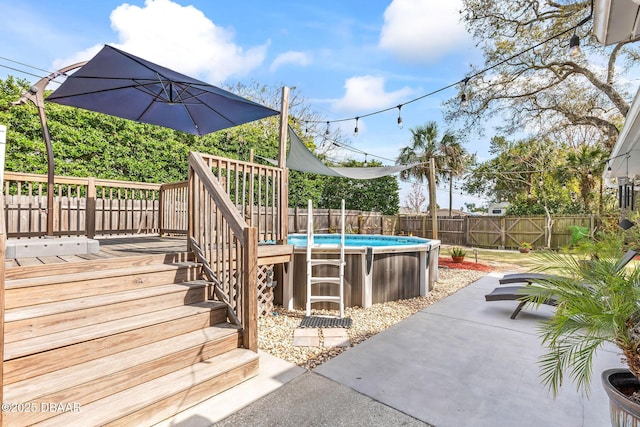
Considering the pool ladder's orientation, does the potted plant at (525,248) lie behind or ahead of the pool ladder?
behind

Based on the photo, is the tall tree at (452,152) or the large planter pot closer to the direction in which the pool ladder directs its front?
the large planter pot

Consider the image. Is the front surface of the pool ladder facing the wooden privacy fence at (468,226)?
no

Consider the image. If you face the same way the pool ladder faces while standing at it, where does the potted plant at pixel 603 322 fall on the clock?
The potted plant is roughly at 11 o'clock from the pool ladder.

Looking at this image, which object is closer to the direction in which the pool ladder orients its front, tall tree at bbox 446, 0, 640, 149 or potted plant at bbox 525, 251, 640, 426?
the potted plant

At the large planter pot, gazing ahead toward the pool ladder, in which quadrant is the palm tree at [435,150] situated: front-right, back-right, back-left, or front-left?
front-right

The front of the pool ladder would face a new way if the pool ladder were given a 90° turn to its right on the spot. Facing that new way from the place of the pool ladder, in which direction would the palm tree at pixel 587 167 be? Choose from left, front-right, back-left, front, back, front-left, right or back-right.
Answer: back-right

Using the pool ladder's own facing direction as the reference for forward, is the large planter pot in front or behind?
in front

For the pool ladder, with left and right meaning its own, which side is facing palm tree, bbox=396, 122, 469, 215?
back

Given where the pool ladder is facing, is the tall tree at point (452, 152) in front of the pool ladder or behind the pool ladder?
behind

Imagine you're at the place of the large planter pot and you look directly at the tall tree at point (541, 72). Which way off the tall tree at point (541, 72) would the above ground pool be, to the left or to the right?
left

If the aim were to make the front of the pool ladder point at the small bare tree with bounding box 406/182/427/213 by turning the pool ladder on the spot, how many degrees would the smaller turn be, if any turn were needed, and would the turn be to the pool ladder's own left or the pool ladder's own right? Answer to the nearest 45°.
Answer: approximately 180°

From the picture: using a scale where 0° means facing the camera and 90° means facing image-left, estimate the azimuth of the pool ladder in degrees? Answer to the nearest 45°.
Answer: approximately 0°

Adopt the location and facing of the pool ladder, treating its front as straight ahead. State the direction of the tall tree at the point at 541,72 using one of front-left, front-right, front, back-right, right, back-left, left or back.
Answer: back-left
